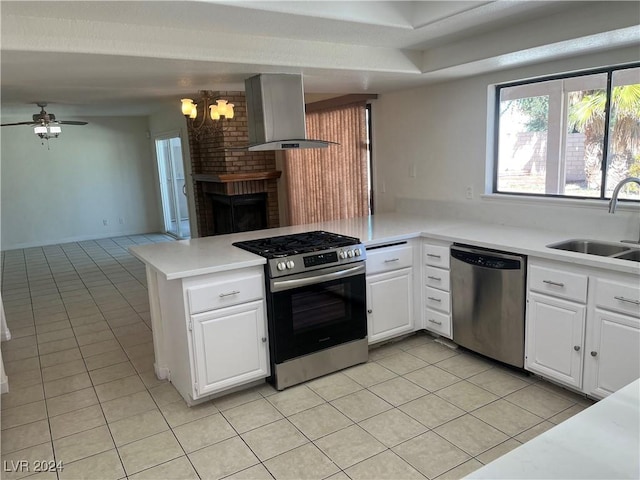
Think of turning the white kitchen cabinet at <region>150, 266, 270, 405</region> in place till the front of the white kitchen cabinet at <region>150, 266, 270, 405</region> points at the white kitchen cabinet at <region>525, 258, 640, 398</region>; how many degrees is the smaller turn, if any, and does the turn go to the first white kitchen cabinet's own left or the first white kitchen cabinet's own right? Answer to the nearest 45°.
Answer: approximately 45° to the first white kitchen cabinet's own left

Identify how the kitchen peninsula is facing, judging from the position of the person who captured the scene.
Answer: facing the viewer and to the right of the viewer

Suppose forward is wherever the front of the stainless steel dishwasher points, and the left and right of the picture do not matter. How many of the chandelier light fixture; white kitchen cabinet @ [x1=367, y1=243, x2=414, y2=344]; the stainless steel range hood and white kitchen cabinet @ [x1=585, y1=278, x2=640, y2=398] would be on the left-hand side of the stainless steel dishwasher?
1

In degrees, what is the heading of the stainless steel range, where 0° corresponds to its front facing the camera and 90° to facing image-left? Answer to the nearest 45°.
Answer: approximately 315°

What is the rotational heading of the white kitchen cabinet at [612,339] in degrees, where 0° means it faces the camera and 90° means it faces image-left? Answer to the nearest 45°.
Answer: approximately 45°

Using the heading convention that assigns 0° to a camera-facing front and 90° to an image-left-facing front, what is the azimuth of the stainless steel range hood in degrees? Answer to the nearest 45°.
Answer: approximately 315°

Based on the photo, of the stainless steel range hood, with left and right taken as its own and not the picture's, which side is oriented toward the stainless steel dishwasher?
left

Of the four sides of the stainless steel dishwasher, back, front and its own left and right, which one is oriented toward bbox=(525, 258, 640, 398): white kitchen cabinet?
left
